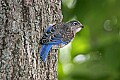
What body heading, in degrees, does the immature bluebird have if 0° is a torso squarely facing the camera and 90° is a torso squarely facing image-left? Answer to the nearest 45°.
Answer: approximately 270°
